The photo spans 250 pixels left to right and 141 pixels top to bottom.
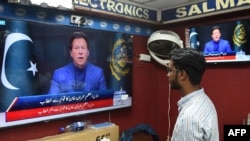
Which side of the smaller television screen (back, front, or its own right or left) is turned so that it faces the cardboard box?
front

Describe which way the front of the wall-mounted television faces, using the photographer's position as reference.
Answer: facing the viewer and to the right of the viewer

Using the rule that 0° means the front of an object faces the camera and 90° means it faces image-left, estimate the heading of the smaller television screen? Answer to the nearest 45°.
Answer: approximately 45°

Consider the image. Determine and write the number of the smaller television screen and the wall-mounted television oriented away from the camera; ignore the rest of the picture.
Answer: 0
